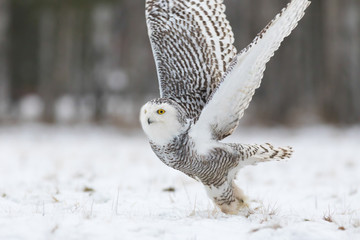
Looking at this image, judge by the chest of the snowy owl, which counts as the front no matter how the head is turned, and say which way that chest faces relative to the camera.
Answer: to the viewer's left
